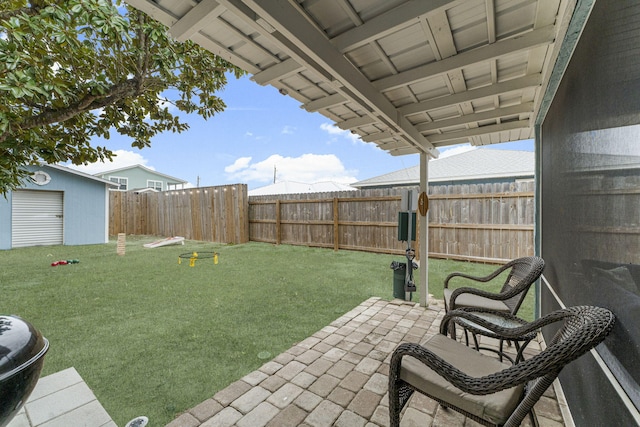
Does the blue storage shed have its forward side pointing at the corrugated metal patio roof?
yes

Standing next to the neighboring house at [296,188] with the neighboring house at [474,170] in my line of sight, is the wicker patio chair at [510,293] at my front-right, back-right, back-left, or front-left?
front-right

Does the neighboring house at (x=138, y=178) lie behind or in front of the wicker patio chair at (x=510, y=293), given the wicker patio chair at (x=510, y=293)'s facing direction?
in front

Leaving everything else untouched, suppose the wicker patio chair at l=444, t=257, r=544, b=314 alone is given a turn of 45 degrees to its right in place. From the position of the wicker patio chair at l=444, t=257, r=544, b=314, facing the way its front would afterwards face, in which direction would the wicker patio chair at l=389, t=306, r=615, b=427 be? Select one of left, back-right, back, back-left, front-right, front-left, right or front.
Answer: back-left

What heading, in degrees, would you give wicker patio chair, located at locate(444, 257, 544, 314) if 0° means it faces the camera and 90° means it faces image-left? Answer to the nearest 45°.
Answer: approximately 90°

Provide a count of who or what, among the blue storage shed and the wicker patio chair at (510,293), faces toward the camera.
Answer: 1

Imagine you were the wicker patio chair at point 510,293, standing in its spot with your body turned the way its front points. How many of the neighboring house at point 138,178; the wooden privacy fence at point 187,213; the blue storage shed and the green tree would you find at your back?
0

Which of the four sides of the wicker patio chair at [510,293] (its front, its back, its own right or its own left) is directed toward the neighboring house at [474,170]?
right

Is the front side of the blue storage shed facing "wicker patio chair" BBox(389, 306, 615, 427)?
yes

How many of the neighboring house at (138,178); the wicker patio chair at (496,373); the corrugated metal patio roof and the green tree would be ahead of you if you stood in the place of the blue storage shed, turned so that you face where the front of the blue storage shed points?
3

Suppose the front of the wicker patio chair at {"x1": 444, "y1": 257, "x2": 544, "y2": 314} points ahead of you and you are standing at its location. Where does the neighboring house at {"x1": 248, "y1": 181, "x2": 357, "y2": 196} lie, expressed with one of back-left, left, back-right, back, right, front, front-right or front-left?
front-right

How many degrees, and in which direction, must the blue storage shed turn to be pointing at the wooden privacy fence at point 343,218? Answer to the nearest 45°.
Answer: approximately 45° to its left

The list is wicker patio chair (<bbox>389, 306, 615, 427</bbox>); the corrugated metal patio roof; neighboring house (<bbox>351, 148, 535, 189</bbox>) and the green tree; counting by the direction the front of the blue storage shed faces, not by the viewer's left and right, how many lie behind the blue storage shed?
0

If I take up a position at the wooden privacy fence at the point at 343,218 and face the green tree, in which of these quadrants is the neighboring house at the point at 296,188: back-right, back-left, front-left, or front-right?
back-right

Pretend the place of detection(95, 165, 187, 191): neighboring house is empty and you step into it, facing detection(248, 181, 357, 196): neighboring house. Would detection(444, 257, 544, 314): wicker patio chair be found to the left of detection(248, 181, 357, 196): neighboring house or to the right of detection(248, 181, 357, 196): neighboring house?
right

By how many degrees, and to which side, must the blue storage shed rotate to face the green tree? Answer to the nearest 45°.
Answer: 0° — it already faces it

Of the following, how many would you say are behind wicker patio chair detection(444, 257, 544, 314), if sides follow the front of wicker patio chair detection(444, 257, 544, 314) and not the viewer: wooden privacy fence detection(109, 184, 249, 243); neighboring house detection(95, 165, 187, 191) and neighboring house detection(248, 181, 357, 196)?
0

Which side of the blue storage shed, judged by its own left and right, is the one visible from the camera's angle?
front

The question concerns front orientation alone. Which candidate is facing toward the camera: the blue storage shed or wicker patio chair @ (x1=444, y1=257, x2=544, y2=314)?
the blue storage shed
